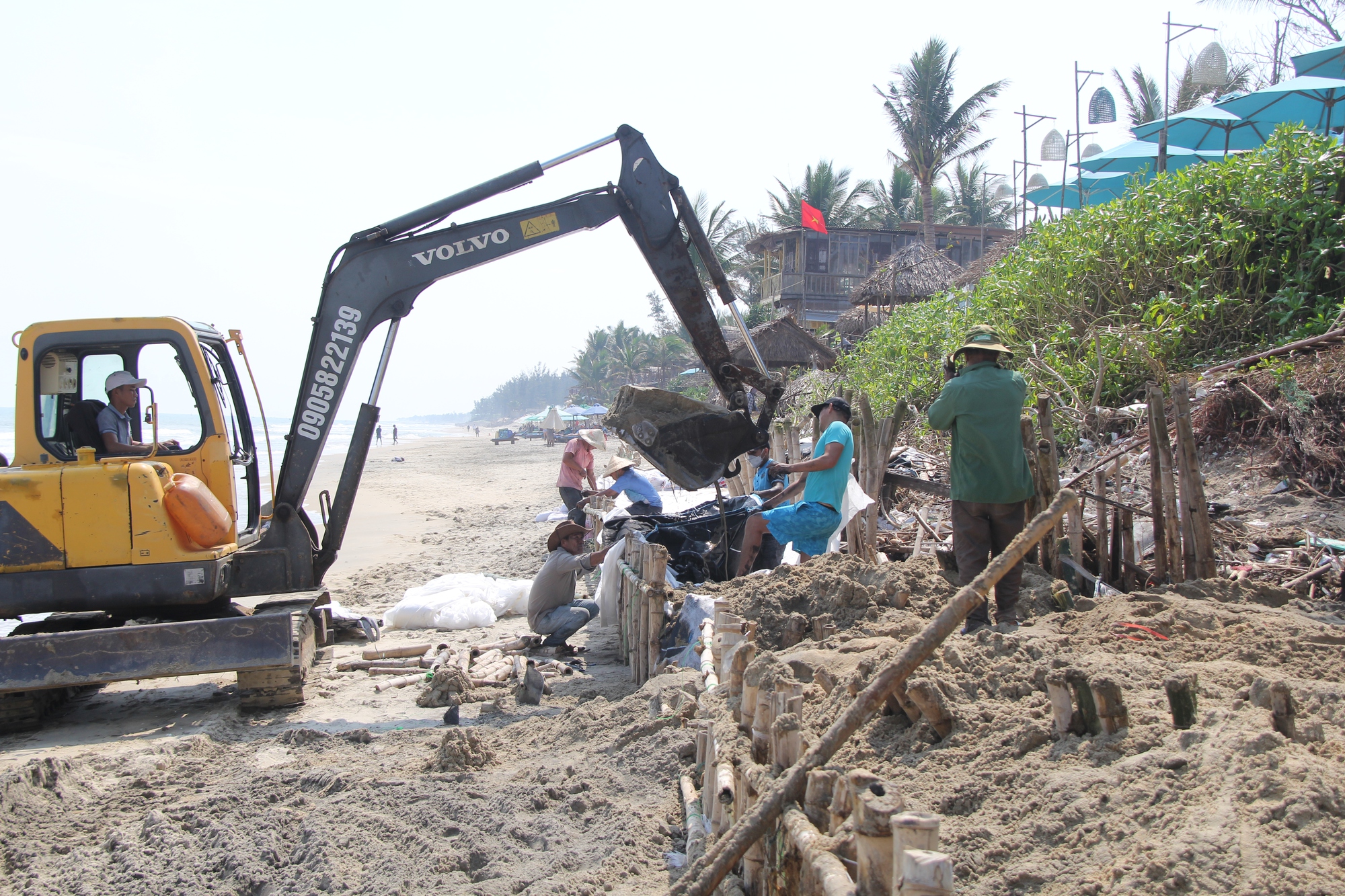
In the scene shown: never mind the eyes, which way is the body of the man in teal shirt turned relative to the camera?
to the viewer's left

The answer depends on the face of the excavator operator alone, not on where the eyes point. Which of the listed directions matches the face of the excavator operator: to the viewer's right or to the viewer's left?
to the viewer's right

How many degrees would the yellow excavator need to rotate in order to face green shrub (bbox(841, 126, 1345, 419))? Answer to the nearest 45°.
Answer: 0° — it already faces it

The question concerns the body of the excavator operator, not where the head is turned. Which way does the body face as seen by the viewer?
to the viewer's right

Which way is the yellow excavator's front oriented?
to the viewer's right

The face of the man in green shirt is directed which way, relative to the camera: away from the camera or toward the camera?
away from the camera

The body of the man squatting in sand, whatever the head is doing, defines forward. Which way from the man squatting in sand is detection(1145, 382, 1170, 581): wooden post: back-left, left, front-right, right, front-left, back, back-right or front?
front-right

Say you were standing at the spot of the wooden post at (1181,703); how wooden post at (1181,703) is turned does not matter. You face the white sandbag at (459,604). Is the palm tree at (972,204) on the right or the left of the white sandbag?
right

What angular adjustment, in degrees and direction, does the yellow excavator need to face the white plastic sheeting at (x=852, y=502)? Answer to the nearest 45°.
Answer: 0° — it already faces it

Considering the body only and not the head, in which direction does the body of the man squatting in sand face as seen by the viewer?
to the viewer's right

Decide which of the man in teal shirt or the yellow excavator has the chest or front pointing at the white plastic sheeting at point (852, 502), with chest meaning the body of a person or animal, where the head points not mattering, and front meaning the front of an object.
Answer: the yellow excavator

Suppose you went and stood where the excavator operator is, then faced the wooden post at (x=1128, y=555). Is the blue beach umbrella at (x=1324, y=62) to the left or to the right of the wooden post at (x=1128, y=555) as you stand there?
left
